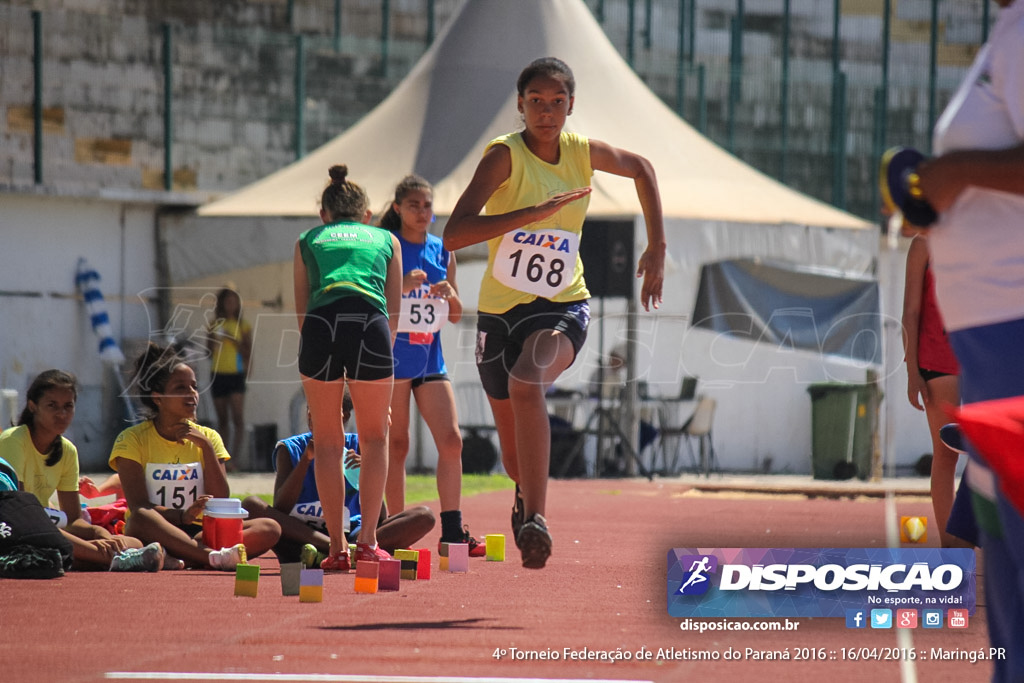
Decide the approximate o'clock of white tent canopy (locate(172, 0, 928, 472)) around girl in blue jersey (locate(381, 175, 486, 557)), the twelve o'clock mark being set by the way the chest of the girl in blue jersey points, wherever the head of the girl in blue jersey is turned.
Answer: The white tent canopy is roughly at 6 o'clock from the girl in blue jersey.

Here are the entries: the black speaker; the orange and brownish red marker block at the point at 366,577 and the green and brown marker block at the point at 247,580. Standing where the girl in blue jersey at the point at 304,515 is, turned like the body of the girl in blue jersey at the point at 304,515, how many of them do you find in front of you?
2

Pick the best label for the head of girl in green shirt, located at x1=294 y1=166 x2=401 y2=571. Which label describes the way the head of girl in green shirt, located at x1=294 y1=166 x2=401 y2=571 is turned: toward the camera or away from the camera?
away from the camera

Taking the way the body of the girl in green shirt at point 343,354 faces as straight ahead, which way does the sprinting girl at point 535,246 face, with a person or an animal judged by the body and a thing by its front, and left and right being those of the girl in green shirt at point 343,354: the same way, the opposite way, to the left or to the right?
the opposite way

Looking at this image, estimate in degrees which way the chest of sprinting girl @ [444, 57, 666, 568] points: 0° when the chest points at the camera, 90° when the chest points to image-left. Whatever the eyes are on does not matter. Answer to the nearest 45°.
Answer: approximately 0°

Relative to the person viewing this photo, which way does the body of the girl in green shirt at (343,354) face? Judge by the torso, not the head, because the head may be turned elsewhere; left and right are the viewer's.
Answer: facing away from the viewer
